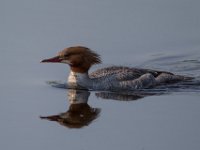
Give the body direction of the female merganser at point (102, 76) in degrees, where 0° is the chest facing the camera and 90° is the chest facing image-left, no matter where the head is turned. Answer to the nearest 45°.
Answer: approximately 90°
